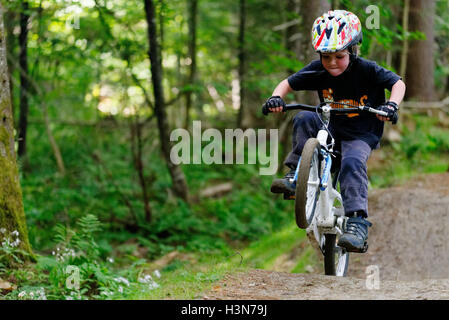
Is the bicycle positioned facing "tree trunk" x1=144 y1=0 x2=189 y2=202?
no

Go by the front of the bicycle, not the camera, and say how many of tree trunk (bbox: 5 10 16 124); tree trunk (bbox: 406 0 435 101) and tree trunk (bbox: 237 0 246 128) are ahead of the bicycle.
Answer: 0

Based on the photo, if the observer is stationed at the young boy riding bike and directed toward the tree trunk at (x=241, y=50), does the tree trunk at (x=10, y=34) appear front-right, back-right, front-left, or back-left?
front-left

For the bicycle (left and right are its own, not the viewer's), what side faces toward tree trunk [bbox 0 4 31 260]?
right

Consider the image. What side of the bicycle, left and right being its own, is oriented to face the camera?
front

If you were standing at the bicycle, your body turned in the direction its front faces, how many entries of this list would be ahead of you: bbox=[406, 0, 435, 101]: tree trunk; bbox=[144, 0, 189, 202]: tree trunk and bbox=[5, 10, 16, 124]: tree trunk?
0

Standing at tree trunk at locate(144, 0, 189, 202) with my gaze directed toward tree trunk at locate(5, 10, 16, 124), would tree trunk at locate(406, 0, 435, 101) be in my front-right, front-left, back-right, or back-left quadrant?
back-right

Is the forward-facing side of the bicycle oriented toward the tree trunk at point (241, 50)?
no

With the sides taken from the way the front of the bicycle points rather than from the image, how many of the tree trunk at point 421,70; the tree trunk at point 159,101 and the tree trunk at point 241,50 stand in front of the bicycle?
0

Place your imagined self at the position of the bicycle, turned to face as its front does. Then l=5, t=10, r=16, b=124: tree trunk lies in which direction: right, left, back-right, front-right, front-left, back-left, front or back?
back-right

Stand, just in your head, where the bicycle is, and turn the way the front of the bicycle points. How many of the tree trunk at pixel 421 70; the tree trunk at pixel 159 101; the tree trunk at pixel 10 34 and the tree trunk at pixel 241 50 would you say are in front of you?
0

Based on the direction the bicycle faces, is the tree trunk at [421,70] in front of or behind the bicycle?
behind

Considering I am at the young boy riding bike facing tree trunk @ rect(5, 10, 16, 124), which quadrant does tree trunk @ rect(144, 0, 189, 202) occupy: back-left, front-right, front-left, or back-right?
front-right
